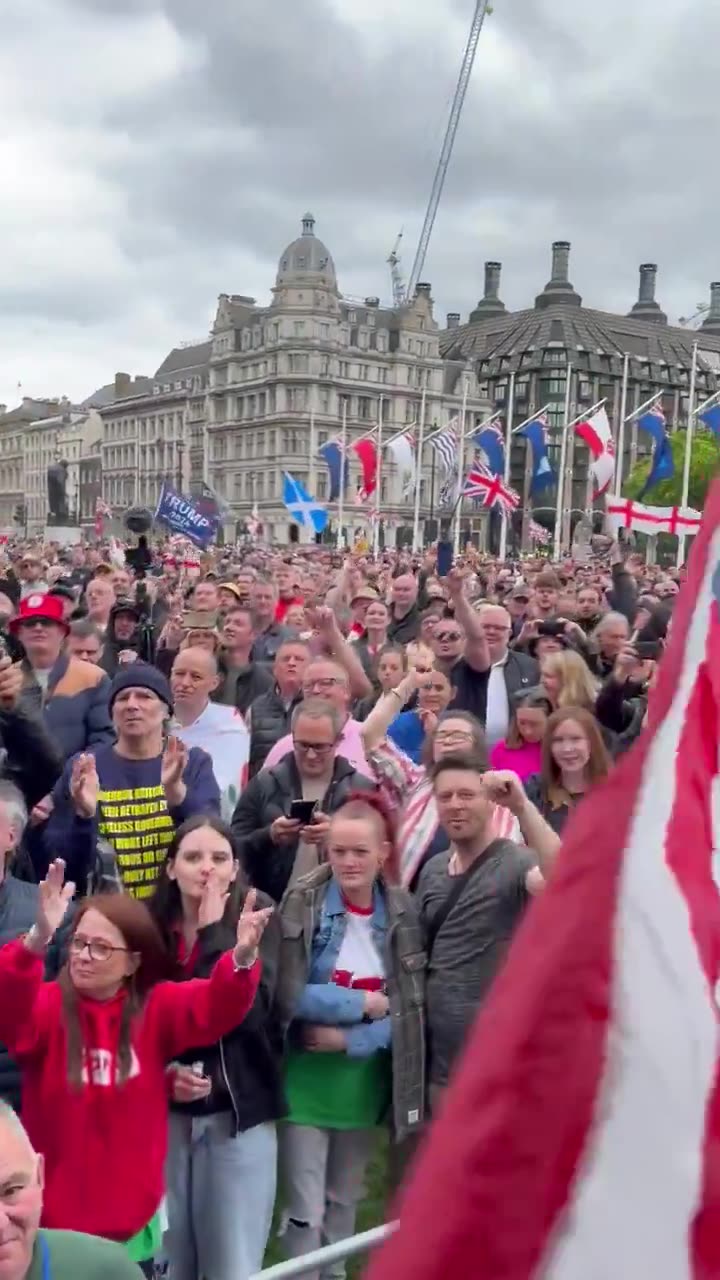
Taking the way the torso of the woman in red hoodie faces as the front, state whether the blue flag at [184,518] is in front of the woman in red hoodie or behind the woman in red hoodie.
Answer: behind

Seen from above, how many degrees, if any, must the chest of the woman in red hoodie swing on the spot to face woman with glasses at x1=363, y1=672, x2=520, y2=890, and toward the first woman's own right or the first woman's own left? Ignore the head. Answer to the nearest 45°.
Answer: approximately 135° to the first woman's own left

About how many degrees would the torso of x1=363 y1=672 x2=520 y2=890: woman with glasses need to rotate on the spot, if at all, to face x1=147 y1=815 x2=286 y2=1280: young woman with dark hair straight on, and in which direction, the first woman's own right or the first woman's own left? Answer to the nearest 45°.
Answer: approximately 45° to the first woman's own right

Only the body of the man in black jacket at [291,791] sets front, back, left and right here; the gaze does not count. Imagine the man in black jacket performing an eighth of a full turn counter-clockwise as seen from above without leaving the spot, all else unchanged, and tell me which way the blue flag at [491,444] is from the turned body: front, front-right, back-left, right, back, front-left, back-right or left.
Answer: back-left

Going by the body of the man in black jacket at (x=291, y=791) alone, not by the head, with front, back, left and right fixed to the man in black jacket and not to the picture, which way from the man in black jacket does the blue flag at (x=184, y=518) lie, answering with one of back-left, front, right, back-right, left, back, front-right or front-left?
back

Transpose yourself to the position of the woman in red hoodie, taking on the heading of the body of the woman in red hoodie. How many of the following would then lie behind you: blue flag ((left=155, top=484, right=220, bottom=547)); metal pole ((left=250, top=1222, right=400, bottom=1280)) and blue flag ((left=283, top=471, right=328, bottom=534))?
2

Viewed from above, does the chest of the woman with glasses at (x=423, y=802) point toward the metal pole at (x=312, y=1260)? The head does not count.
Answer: yes

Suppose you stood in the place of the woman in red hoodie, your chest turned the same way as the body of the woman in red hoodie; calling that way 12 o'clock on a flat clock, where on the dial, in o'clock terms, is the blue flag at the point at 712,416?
The blue flag is roughly at 7 o'clock from the woman in red hoodie.

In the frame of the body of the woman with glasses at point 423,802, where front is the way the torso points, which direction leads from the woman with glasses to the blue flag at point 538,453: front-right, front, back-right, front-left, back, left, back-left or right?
back
